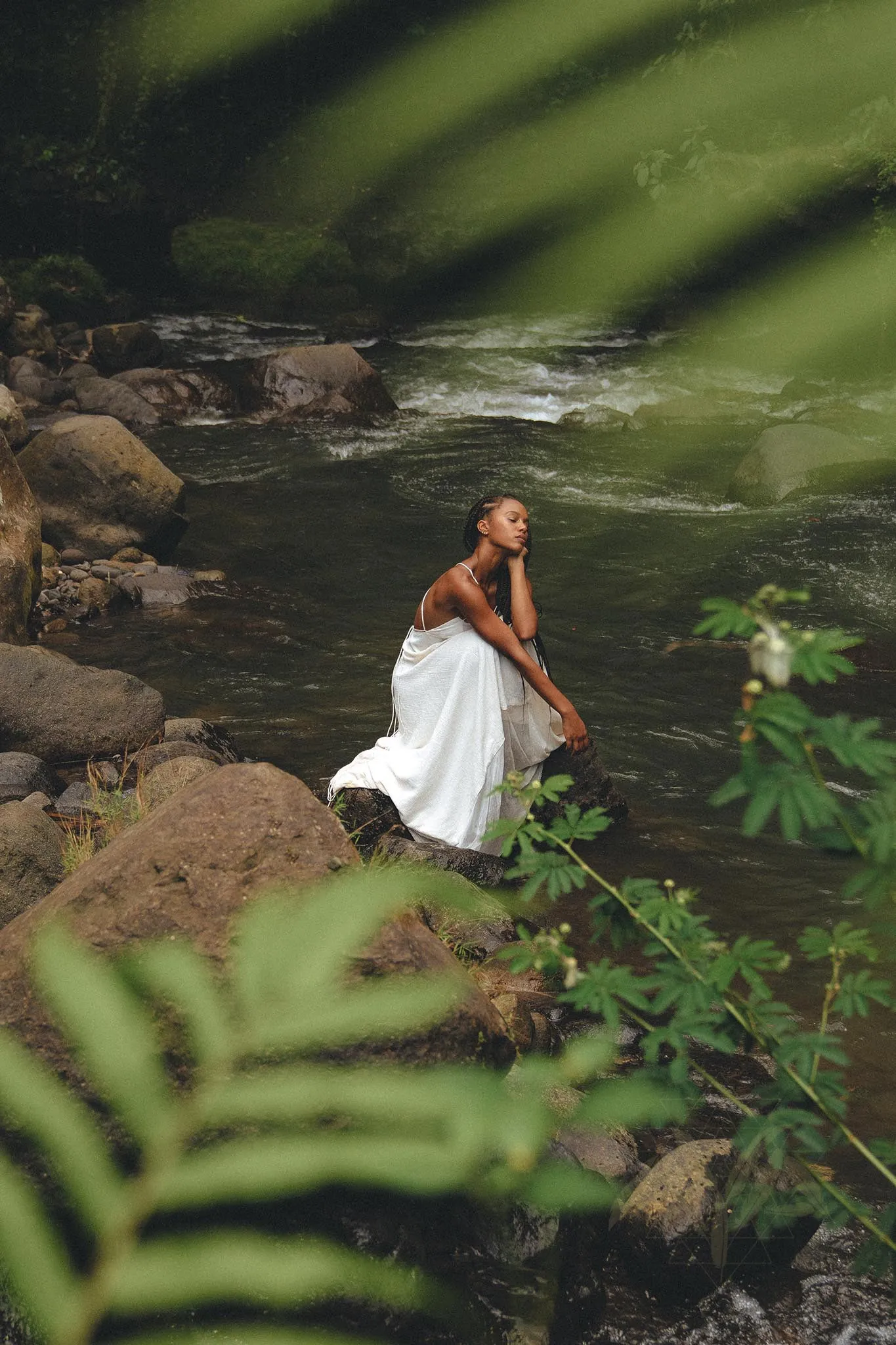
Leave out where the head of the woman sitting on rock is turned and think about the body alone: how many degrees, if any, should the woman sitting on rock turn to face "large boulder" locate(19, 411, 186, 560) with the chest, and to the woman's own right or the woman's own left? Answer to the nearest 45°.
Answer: approximately 135° to the woman's own left

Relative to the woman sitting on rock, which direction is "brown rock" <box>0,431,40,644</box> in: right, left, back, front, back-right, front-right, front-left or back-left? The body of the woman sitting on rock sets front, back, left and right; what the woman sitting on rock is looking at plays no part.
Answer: back-left

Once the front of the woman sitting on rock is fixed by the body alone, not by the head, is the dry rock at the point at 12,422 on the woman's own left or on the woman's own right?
on the woman's own left

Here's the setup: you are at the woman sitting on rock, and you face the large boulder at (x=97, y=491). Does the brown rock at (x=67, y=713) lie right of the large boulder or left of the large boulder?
left

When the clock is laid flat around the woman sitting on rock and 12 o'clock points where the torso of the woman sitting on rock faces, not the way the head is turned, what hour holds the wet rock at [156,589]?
The wet rock is roughly at 8 o'clock from the woman sitting on rock.

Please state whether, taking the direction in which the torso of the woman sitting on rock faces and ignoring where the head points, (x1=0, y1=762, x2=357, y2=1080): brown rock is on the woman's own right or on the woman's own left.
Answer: on the woman's own right

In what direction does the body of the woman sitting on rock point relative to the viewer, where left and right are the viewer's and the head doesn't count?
facing to the right of the viewer

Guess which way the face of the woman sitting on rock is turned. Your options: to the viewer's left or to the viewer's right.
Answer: to the viewer's right

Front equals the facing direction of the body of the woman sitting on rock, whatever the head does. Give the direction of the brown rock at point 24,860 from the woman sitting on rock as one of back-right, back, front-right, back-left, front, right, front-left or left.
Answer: back-right

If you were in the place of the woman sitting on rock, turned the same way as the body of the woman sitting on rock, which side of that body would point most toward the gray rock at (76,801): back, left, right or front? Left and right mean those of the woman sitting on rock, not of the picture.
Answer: back

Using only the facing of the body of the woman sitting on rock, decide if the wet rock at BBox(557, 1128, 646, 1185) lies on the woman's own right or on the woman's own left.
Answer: on the woman's own right

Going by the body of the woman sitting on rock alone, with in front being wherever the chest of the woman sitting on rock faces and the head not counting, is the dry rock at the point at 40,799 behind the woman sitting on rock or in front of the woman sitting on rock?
behind

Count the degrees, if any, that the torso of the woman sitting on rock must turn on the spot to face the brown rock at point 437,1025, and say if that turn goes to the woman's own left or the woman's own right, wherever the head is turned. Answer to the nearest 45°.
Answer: approximately 90° to the woman's own right

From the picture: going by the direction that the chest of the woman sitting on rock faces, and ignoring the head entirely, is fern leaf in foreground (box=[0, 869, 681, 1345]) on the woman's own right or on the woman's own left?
on the woman's own right
